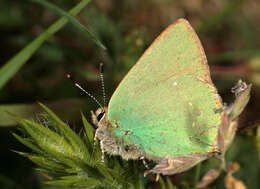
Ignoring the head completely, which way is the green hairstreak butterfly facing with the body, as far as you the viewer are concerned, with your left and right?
facing to the left of the viewer

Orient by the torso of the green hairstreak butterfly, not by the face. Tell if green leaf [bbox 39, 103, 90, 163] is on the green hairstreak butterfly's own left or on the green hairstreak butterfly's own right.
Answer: on the green hairstreak butterfly's own left

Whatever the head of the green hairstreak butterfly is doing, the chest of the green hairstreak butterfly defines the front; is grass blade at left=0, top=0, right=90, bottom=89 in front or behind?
in front
